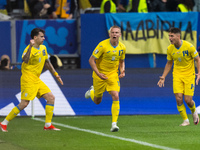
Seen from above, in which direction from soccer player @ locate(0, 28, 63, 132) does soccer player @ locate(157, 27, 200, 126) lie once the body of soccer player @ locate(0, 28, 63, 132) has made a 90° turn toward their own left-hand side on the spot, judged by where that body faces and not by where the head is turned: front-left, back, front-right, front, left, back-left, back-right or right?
front-right

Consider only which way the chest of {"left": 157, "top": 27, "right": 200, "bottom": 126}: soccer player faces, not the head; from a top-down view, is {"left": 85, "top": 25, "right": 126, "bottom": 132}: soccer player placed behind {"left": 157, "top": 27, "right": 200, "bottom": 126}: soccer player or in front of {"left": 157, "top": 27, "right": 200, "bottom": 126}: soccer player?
in front

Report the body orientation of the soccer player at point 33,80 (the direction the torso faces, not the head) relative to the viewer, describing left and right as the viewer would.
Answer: facing the viewer and to the right of the viewer

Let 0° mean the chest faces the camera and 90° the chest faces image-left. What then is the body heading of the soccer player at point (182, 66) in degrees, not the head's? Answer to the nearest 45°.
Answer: approximately 45°

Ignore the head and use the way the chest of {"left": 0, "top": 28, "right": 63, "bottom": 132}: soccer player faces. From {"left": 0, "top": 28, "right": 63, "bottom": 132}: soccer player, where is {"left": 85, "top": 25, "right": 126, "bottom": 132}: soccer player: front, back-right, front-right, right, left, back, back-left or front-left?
front-left
